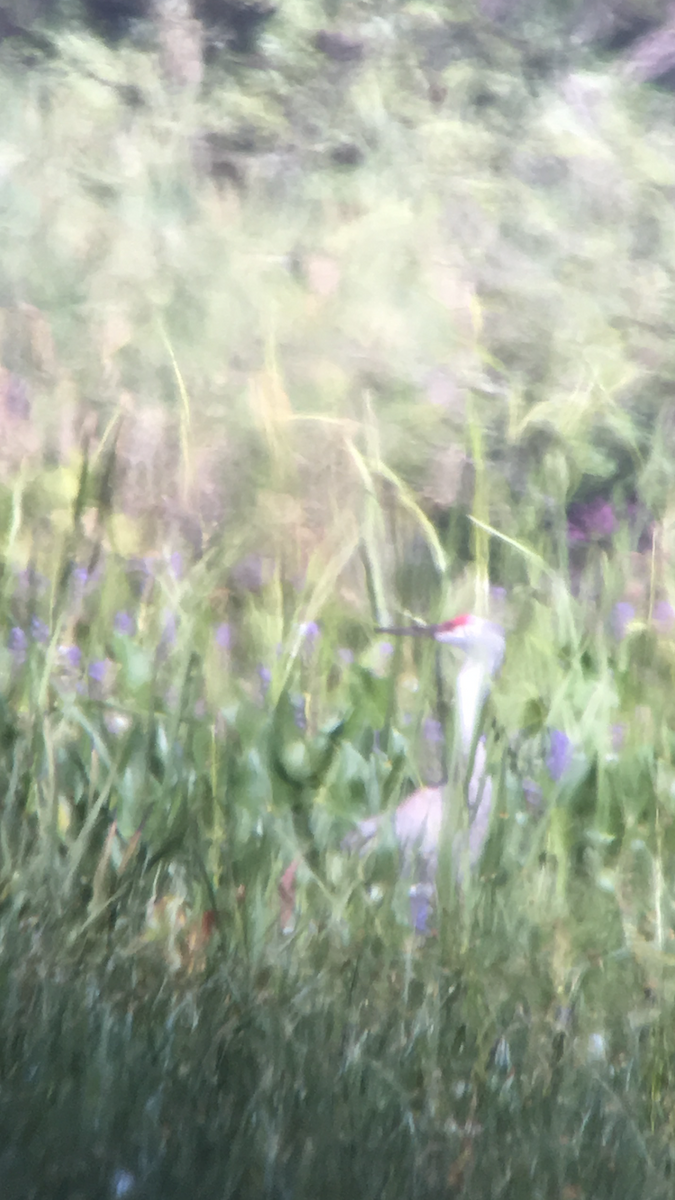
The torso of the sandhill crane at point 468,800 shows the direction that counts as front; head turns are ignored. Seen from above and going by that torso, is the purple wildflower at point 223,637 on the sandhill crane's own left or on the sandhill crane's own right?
on the sandhill crane's own left

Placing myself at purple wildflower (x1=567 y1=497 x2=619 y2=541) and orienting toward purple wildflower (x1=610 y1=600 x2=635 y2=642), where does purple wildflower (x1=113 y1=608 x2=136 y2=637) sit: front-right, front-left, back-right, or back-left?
front-right

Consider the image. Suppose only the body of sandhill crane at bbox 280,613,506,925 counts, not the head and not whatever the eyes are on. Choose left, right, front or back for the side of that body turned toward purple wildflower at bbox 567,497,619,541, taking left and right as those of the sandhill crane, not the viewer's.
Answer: left

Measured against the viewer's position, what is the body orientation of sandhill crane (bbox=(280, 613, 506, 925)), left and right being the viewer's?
facing to the right of the viewer

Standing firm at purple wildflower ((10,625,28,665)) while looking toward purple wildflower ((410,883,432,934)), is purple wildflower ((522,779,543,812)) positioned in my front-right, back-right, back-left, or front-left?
front-left

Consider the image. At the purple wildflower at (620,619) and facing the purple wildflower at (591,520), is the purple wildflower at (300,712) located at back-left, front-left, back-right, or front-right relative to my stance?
back-left

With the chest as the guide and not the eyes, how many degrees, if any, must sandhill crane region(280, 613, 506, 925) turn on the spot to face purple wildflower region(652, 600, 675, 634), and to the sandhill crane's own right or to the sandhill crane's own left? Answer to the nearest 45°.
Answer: approximately 45° to the sandhill crane's own left

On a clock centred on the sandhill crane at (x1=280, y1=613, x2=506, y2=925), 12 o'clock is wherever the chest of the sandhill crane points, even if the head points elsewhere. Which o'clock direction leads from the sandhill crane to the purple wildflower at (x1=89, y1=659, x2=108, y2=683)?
The purple wildflower is roughly at 7 o'clock from the sandhill crane.

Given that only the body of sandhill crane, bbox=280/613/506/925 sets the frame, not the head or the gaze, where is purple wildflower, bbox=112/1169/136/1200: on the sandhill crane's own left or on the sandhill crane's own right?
on the sandhill crane's own right

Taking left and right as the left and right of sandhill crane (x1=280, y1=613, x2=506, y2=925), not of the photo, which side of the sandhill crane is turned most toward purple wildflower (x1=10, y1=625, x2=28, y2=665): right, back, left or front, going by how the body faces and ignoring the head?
back
